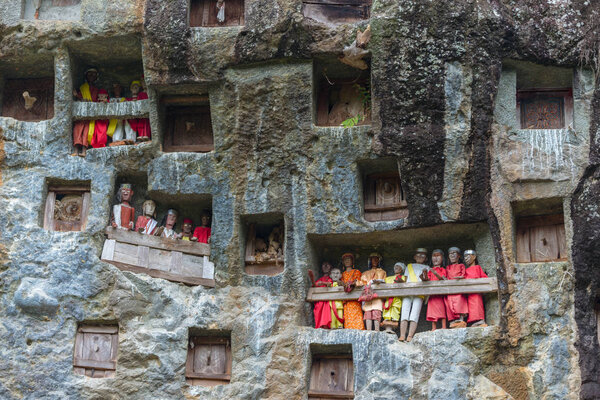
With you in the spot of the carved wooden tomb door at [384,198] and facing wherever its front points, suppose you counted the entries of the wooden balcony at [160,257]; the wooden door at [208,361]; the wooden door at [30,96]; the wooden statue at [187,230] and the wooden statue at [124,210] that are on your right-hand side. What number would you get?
5

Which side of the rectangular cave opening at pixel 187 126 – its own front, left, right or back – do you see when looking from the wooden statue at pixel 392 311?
left

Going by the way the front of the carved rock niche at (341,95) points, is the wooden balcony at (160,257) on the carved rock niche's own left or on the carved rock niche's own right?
on the carved rock niche's own right

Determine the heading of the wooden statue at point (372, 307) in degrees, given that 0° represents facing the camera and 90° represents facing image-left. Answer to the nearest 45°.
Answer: approximately 0°

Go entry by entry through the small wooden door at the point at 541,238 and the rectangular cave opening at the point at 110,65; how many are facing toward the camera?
2

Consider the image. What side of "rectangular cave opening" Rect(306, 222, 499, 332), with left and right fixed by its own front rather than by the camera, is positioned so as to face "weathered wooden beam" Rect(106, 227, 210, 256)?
right

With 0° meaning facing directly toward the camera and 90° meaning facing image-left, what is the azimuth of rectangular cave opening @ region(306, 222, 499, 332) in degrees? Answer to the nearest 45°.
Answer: approximately 0°
